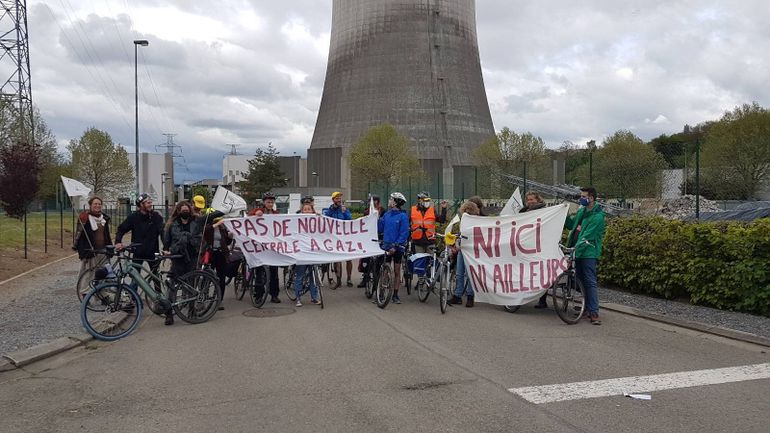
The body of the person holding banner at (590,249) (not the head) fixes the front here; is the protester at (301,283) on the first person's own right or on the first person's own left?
on the first person's own right

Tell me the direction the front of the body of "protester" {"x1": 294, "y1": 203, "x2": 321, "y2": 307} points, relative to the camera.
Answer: toward the camera

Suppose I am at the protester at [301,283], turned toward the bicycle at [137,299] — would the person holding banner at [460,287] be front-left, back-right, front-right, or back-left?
back-left

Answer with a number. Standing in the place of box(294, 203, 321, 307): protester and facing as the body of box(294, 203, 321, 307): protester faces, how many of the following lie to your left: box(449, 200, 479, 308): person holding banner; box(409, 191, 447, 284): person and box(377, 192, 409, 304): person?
3

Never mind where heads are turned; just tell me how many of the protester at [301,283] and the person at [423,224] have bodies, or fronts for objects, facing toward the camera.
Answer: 2

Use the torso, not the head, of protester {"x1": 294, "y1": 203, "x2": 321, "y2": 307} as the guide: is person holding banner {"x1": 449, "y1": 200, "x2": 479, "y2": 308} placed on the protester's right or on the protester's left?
on the protester's left

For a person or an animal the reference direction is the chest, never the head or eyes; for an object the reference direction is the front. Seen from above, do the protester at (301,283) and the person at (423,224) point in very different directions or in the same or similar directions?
same or similar directions

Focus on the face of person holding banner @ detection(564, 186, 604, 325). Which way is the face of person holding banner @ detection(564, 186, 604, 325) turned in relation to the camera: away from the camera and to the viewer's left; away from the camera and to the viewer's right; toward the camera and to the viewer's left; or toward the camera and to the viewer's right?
toward the camera and to the viewer's left

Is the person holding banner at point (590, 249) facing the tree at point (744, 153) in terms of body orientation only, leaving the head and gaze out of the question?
no

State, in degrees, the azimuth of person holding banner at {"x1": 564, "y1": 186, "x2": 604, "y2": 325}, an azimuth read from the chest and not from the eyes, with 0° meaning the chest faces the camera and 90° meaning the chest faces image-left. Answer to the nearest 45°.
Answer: approximately 45°

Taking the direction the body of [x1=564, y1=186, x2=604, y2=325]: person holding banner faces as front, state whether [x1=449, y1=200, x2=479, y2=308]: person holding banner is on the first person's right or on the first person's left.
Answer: on the first person's right

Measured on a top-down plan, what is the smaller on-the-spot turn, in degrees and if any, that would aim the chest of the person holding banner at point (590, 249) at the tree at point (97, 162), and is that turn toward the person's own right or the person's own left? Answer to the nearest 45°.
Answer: approximately 90° to the person's own right

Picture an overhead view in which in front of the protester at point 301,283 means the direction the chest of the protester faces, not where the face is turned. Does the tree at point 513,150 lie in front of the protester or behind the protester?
behind

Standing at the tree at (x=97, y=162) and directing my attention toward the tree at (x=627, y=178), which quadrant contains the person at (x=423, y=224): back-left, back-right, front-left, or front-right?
front-right

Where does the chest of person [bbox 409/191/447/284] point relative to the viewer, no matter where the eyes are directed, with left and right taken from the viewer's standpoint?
facing the viewer

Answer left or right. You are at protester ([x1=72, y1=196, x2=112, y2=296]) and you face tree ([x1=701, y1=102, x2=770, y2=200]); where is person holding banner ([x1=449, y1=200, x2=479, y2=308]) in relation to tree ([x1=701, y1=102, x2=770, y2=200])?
right

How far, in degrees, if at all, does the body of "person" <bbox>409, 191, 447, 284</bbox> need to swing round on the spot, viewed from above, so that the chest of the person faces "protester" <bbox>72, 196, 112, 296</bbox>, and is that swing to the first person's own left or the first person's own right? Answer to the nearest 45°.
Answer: approximately 90° to the first person's own right
